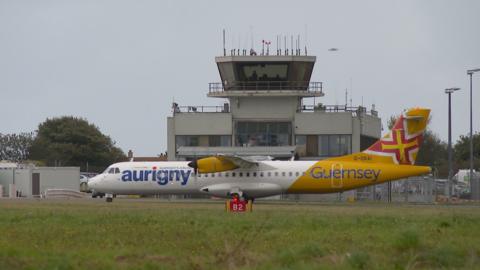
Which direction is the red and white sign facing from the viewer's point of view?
toward the camera
